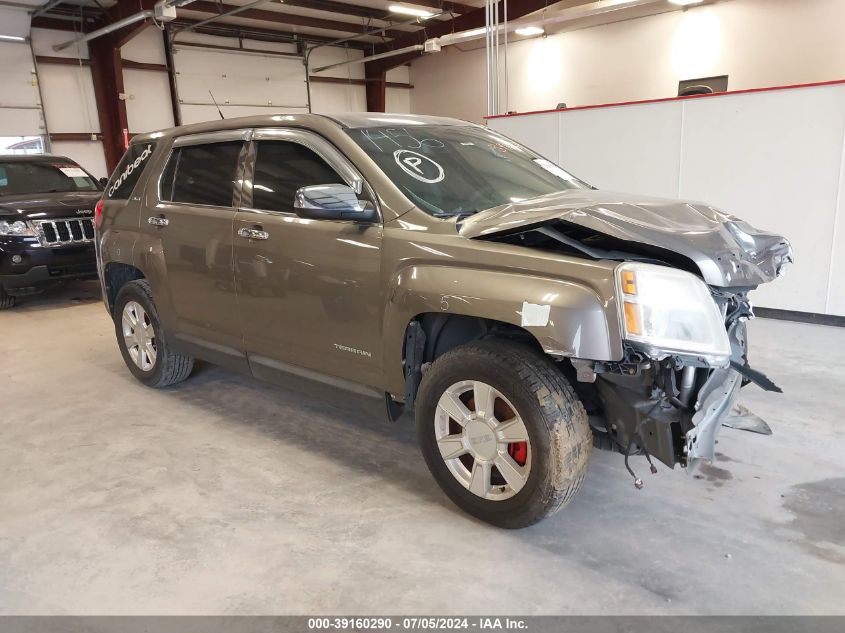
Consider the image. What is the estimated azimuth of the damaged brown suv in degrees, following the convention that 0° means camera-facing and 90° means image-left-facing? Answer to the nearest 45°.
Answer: approximately 315°

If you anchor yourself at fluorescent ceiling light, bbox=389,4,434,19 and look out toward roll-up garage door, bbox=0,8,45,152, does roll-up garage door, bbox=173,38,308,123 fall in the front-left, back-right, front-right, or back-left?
front-right

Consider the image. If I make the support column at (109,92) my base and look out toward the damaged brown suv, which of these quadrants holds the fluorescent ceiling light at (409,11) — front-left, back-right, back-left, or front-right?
front-left

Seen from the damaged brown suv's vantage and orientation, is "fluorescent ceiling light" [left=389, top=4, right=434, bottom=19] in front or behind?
behind

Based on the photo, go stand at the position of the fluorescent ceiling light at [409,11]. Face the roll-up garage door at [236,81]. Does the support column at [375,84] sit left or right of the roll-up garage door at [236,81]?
right

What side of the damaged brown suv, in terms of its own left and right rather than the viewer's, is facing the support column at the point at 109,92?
back

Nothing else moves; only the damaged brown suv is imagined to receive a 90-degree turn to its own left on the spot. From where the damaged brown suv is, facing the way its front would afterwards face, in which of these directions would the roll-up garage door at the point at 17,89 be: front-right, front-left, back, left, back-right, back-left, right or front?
left

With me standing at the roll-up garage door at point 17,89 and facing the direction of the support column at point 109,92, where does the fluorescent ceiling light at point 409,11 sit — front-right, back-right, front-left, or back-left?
front-right

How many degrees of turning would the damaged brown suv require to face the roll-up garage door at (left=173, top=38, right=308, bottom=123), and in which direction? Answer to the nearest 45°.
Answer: approximately 135° to its left

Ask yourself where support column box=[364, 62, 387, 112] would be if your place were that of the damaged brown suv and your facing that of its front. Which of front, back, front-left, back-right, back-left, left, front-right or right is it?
back-left
